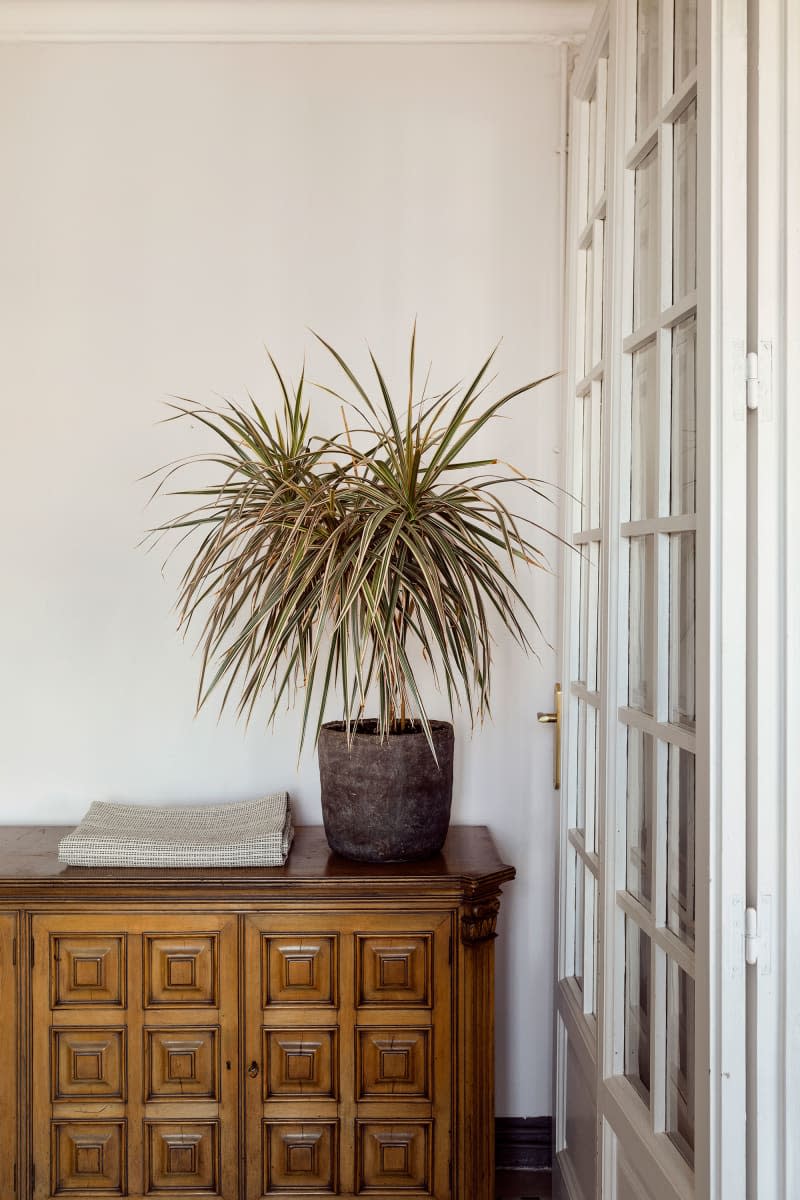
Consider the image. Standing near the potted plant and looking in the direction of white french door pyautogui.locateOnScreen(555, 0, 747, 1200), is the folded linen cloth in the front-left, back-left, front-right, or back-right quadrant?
back-right

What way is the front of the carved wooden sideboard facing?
toward the camera
